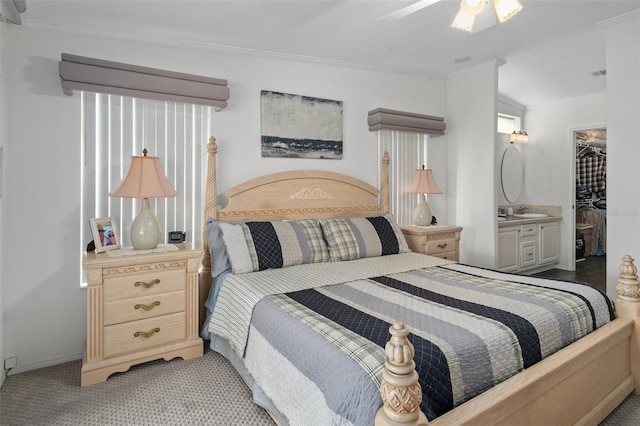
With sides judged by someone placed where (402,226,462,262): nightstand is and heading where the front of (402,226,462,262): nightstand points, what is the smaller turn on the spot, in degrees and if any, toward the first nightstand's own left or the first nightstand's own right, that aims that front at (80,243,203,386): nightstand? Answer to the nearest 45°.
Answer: approximately 90° to the first nightstand's own right

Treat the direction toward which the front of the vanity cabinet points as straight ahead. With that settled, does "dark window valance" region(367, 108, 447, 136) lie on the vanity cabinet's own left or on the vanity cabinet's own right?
on the vanity cabinet's own right

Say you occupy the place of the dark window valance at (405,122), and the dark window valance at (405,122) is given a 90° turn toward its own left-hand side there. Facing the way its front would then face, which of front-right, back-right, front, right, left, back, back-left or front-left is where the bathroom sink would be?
front

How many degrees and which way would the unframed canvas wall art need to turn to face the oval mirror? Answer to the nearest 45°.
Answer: approximately 90° to its left

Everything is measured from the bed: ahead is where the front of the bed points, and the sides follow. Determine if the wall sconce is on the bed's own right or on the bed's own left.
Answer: on the bed's own left

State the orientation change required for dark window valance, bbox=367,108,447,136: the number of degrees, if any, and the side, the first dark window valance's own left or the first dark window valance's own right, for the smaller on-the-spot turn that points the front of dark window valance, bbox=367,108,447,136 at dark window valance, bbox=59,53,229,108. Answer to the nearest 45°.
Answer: approximately 90° to the first dark window valance's own right

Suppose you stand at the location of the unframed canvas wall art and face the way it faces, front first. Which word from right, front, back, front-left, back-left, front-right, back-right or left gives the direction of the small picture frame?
right

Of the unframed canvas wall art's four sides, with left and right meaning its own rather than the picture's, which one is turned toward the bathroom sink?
left

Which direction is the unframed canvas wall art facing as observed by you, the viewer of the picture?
facing the viewer and to the right of the viewer
